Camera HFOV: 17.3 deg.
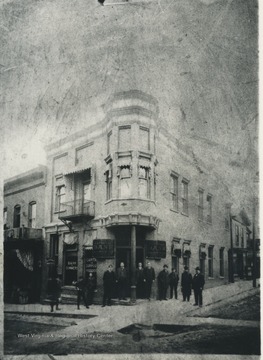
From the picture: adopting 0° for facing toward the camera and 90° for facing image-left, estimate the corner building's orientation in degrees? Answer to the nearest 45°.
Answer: approximately 0°

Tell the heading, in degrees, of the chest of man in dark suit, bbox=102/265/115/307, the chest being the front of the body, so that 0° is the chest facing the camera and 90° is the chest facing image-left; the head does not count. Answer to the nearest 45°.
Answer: approximately 315°
